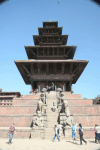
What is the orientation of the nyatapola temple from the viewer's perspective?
toward the camera
